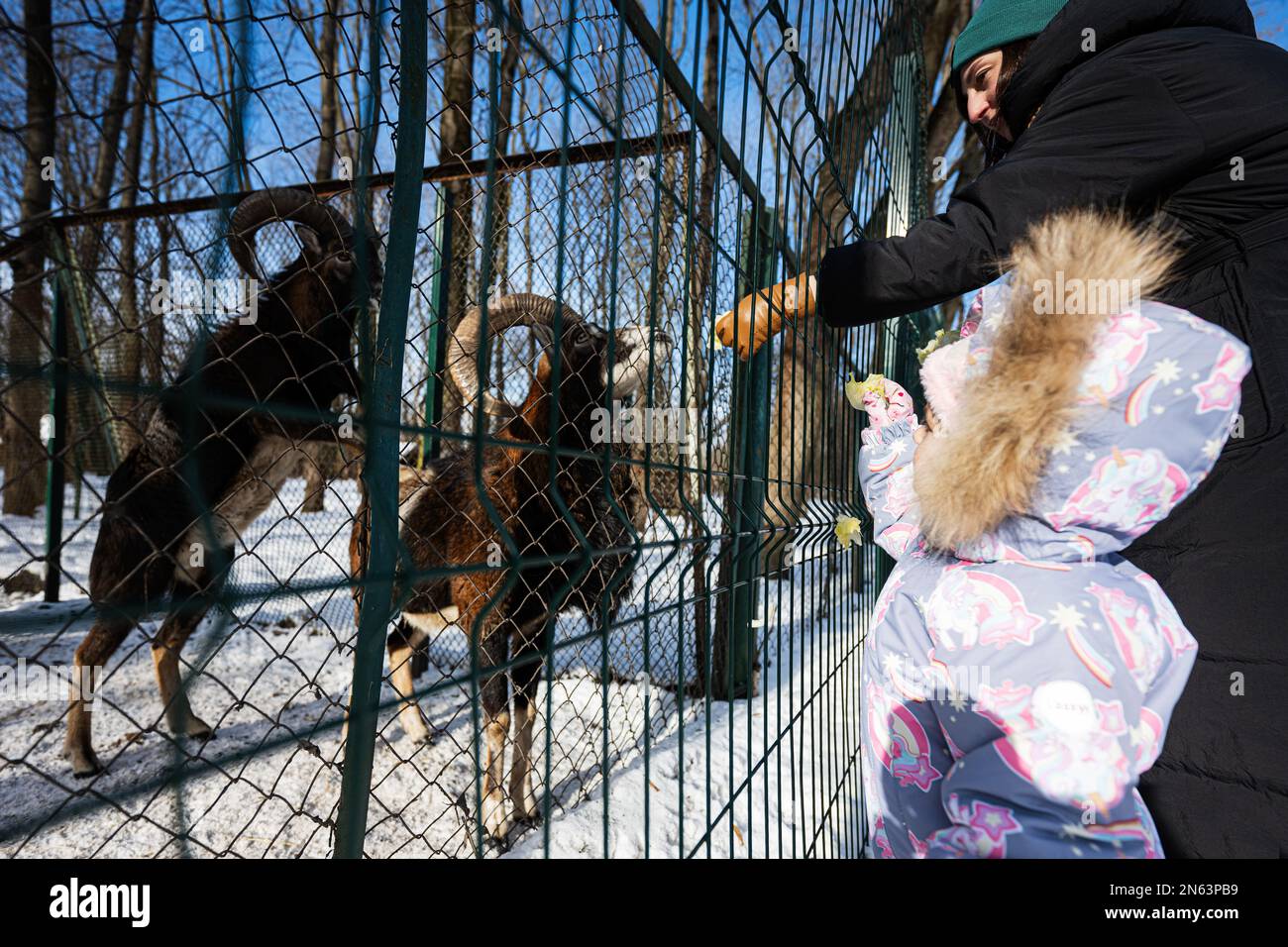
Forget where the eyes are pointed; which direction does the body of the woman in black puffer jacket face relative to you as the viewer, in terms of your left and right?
facing to the left of the viewer

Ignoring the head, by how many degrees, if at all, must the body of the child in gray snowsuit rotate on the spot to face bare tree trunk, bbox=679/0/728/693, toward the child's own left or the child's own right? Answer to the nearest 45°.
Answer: approximately 45° to the child's own right

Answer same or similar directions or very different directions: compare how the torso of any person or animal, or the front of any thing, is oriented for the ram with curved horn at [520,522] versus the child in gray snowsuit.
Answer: very different directions

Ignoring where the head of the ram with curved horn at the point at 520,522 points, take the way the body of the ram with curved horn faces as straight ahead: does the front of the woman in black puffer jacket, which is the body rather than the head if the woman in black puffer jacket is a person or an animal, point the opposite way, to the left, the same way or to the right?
the opposite way

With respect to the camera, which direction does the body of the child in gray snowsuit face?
to the viewer's left

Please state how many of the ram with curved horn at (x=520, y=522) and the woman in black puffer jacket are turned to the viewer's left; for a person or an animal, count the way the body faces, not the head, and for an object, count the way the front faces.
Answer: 1
